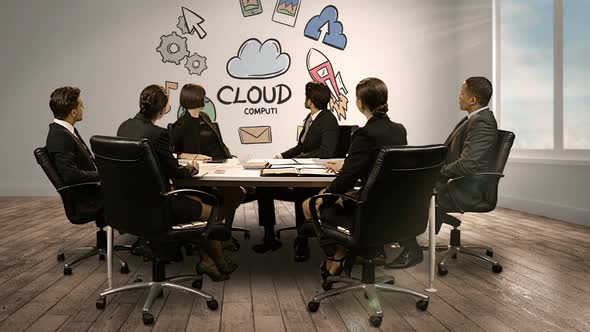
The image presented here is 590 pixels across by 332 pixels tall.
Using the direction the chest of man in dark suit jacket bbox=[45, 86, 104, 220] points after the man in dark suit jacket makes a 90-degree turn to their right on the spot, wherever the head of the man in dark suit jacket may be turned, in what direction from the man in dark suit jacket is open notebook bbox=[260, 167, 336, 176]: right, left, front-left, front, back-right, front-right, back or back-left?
front-left

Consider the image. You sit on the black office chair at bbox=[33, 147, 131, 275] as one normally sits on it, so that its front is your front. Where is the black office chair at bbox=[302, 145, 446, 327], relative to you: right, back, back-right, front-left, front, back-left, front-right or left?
front-right

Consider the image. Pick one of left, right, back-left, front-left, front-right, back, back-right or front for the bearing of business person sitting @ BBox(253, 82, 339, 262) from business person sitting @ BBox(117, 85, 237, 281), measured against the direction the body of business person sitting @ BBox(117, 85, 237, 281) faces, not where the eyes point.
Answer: front

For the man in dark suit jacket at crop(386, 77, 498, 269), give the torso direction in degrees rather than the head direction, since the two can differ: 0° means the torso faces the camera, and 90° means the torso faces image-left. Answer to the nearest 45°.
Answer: approximately 90°

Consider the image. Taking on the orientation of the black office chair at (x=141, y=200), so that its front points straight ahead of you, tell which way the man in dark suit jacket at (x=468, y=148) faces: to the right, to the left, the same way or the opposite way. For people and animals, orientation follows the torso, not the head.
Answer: to the left

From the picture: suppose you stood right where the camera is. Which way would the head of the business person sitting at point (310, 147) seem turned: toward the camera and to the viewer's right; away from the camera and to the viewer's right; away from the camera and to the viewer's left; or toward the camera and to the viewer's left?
away from the camera and to the viewer's left

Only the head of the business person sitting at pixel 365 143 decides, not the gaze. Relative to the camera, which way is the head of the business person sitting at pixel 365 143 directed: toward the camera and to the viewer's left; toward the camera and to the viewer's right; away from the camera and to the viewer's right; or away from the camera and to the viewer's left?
away from the camera and to the viewer's left

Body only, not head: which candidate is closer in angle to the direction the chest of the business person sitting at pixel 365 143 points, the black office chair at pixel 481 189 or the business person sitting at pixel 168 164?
the business person sitting

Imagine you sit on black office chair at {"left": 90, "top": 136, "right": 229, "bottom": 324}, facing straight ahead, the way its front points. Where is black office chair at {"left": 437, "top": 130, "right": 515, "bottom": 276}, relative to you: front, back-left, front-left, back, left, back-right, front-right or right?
front-right

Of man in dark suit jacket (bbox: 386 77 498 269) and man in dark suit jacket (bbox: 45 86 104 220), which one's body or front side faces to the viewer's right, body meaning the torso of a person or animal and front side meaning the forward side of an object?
man in dark suit jacket (bbox: 45 86 104 220)

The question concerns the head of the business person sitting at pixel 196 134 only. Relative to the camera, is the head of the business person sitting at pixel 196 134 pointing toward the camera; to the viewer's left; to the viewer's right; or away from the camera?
away from the camera

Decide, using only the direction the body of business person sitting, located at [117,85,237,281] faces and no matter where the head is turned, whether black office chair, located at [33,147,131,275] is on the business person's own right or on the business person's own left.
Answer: on the business person's own left

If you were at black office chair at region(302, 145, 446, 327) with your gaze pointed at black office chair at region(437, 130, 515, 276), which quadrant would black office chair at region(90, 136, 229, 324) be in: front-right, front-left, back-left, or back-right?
back-left

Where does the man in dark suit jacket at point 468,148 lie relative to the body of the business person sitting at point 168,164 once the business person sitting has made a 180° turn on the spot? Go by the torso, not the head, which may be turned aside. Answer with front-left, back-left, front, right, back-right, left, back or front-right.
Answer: back-left

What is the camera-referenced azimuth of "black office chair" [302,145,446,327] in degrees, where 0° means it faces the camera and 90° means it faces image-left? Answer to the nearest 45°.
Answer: approximately 135°
